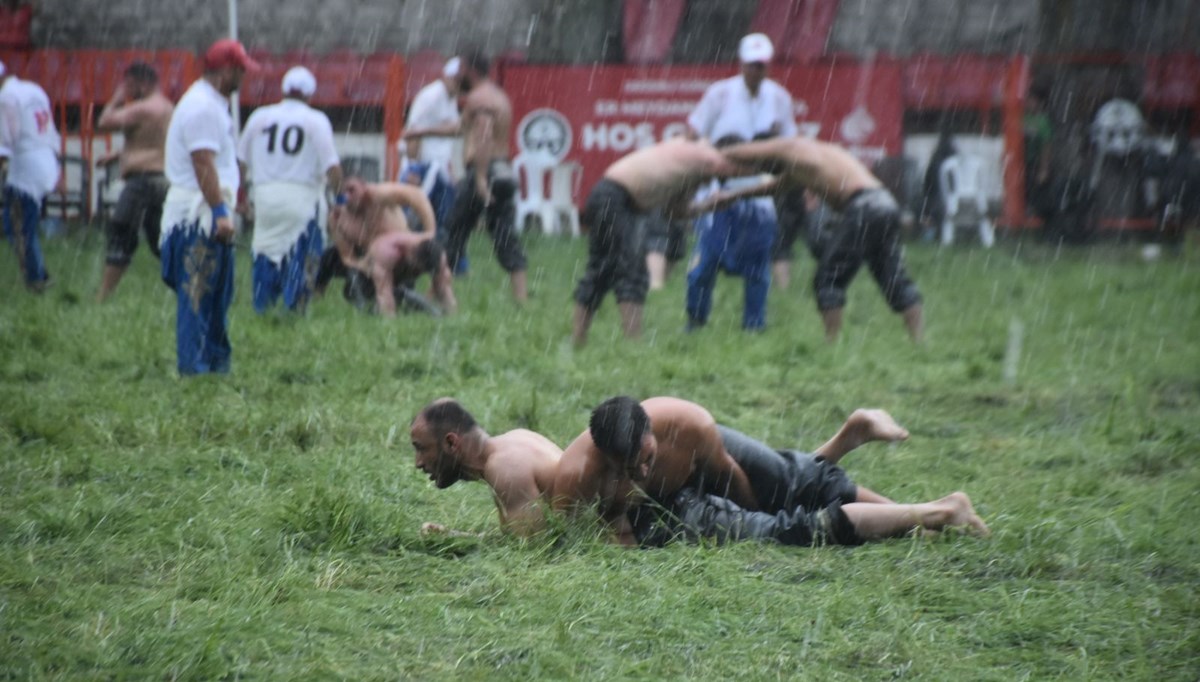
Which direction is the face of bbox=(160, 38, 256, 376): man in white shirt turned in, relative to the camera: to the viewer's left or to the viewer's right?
to the viewer's right

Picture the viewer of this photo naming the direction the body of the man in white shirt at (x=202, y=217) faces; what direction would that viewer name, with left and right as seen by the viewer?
facing to the right of the viewer

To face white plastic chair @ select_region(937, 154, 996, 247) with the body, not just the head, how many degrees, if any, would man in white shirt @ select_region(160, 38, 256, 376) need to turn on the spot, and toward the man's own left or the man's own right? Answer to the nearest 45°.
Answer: approximately 45° to the man's own left

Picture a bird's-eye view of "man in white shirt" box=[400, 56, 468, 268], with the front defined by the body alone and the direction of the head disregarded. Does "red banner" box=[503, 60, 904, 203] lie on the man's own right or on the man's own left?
on the man's own left

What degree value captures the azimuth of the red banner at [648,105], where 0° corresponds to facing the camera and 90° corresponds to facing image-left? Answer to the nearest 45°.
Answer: approximately 0°

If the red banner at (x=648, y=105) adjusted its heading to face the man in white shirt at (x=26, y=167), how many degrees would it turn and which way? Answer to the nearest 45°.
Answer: approximately 45° to its right

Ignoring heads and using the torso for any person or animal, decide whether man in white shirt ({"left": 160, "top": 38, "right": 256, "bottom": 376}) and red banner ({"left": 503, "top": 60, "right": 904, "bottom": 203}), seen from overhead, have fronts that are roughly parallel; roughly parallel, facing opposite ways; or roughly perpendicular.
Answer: roughly perpendicular

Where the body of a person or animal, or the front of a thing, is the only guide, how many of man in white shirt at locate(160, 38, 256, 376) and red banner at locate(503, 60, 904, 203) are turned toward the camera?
1
